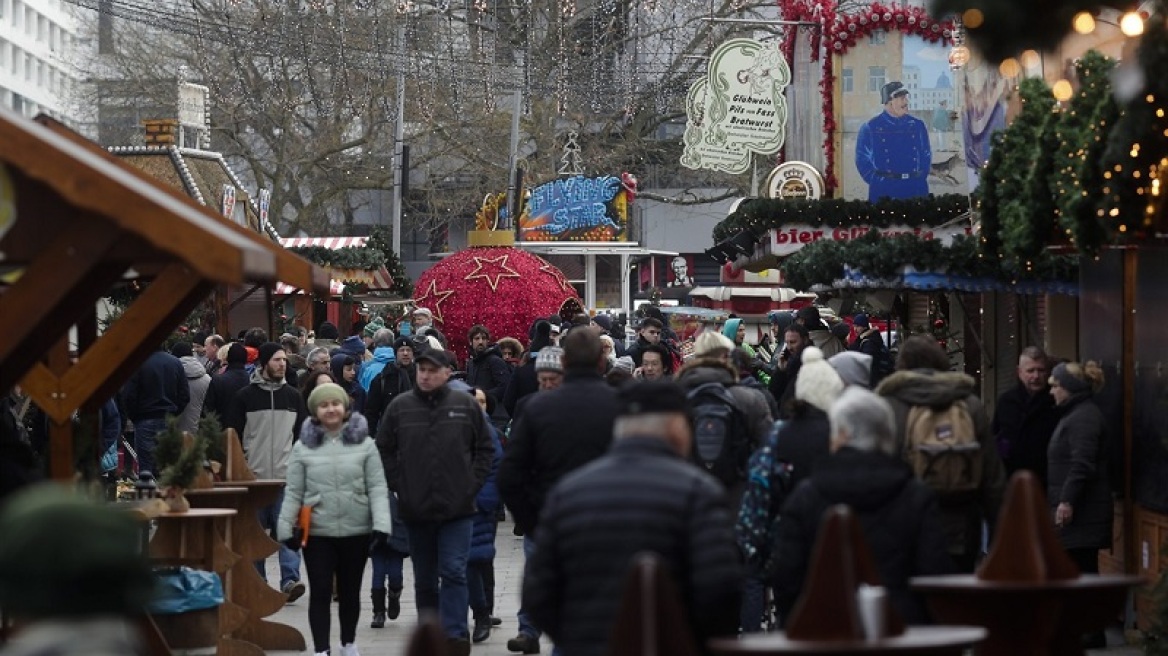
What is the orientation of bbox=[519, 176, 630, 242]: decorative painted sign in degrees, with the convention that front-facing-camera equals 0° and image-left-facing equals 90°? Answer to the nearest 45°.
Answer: approximately 0°

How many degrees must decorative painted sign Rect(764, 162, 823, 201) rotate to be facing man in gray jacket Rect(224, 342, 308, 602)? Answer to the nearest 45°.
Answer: approximately 45° to its right

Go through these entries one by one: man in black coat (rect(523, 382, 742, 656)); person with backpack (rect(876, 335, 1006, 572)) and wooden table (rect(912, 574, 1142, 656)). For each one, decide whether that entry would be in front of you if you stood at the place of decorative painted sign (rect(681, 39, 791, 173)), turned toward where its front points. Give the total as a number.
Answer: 3

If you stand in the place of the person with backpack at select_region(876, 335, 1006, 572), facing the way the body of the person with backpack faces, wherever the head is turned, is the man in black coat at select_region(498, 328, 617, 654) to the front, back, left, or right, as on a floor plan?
left

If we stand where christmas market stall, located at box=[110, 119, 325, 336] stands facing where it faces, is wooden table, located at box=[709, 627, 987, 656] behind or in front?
in front

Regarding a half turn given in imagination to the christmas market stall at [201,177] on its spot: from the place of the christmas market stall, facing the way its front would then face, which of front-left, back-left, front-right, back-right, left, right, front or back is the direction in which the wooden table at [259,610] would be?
back-left

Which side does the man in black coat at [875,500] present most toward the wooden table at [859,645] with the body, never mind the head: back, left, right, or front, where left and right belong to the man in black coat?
back

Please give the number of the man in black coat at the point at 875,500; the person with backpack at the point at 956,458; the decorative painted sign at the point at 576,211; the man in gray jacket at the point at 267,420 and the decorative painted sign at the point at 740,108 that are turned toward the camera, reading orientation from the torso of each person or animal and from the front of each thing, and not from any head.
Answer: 3

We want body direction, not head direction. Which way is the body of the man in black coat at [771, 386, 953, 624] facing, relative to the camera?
away from the camera

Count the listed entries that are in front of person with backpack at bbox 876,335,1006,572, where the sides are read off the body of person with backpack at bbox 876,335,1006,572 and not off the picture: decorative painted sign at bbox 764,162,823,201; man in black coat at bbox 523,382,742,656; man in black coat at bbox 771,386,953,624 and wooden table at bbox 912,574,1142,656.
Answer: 1

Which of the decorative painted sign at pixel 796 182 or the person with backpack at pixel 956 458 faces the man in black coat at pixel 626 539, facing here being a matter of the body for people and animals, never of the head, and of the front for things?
the decorative painted sign

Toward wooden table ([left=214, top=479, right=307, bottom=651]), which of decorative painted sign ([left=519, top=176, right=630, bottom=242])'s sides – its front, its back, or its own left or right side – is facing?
front

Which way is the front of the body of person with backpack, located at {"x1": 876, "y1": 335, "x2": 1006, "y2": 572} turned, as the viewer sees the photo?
away from the camera

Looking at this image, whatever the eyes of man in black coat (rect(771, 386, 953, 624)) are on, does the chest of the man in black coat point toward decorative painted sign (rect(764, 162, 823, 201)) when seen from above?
yes
